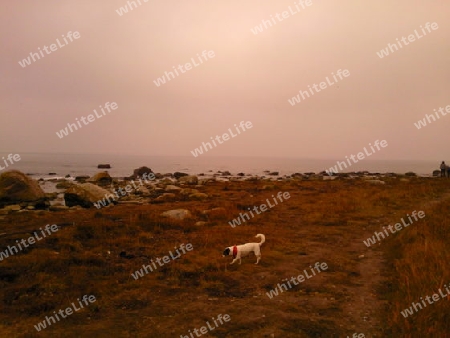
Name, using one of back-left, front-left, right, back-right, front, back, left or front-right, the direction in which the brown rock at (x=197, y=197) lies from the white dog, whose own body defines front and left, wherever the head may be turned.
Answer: right

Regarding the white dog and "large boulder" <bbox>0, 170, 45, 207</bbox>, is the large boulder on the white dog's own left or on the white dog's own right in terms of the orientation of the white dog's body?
on the white dog's own right

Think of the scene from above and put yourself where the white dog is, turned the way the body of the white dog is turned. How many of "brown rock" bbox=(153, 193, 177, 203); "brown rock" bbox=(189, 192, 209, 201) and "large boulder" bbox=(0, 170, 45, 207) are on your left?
0

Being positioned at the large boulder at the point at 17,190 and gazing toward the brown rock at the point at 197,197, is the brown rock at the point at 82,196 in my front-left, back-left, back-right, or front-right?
front-right

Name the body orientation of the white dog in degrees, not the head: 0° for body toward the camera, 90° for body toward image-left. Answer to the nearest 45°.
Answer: approximately 90°

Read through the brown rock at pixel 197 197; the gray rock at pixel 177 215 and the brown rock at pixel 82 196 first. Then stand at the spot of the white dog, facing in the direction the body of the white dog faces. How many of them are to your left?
0

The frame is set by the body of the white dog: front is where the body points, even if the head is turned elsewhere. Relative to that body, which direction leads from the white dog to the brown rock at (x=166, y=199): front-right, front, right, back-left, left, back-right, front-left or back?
right

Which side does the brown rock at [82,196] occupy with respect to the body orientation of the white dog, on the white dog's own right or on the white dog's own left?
on the white dog's own right

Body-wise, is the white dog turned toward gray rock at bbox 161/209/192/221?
no
